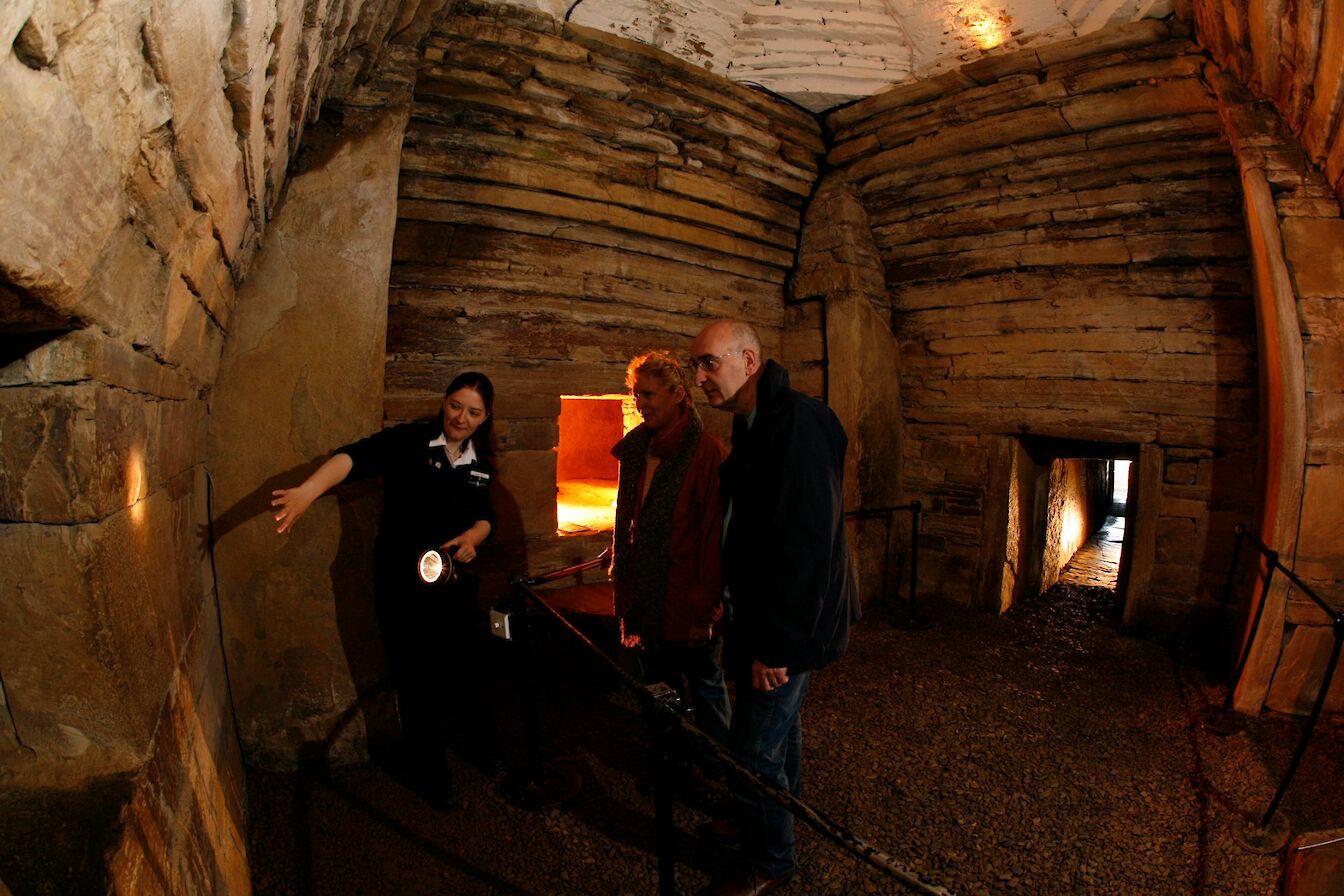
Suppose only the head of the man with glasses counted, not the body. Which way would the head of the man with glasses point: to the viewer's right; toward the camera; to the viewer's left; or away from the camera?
to the viewer's left

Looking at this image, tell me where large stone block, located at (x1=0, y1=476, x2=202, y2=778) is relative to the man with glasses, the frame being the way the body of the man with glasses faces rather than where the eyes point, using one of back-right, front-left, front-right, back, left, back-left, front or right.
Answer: front-left

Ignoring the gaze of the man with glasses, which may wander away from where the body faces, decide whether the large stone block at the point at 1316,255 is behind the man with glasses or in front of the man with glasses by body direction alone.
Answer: behind

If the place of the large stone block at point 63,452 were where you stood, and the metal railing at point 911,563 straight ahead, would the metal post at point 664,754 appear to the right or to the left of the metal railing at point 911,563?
right

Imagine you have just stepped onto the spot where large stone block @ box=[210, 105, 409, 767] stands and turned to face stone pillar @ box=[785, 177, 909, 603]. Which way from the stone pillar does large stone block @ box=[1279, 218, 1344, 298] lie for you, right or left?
right

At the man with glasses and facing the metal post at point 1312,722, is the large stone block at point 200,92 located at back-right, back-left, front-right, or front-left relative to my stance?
back-right

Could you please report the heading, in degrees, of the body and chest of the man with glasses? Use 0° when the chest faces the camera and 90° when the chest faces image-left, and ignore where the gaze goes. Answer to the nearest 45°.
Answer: approximately 90°
